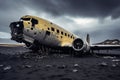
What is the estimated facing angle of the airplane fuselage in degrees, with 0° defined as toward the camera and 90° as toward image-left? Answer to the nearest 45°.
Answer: approximately 45°
